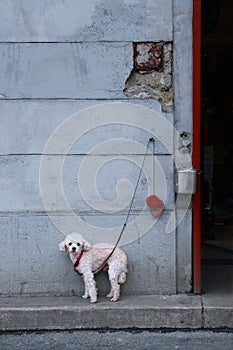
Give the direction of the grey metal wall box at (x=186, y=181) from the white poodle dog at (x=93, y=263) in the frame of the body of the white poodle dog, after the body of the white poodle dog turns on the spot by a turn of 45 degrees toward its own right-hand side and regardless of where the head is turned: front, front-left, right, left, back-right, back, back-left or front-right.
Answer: back-right

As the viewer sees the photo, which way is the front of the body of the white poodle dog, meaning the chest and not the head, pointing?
to the viewer's left
